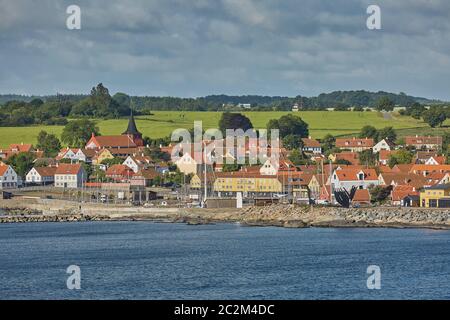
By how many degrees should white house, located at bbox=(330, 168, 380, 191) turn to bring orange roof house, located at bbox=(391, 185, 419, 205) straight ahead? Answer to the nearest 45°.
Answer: approximately 45° to its left

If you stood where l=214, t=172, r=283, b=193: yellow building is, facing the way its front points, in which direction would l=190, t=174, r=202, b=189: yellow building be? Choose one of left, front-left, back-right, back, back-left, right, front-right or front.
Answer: back-right

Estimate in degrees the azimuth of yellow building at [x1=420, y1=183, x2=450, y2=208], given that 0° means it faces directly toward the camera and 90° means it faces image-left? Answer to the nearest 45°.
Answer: approximately 0°

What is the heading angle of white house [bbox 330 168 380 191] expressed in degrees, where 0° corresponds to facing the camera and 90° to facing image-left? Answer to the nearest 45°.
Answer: approximately 0°

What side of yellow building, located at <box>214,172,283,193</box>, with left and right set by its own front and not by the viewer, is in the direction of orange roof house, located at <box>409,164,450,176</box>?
left

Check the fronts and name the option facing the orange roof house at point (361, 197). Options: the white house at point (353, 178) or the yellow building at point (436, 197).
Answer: the white house

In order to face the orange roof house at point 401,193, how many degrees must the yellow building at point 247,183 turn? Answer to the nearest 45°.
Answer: approximately 45° to its left

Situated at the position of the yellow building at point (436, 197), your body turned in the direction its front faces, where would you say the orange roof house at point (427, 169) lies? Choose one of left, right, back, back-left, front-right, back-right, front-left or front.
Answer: back
